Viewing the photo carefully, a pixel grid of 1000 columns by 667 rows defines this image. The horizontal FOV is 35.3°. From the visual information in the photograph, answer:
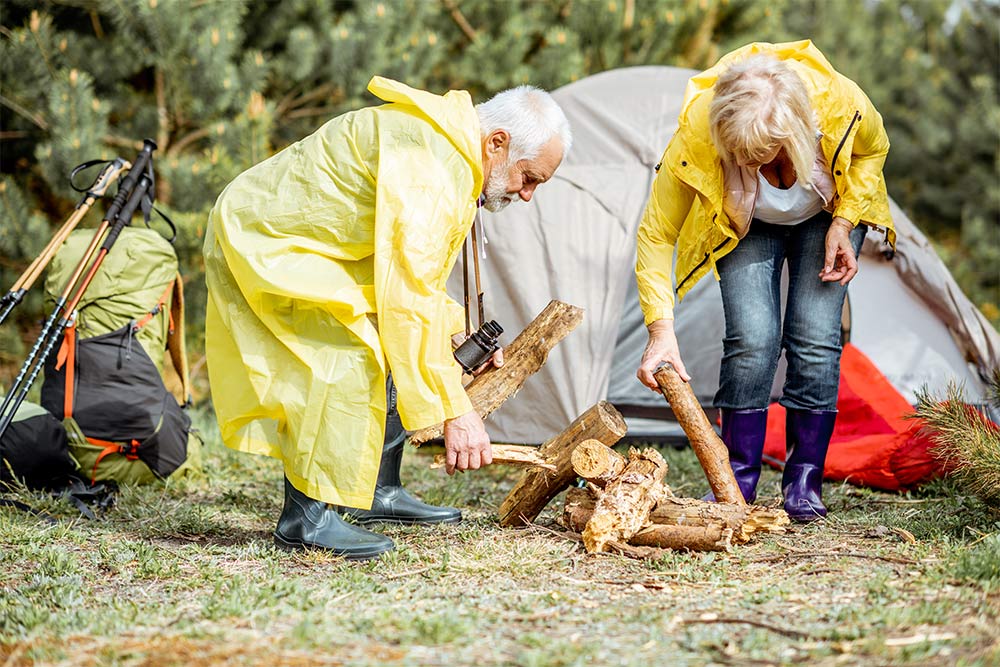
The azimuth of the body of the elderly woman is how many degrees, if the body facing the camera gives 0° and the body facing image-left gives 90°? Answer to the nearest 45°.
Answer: approximately 0°

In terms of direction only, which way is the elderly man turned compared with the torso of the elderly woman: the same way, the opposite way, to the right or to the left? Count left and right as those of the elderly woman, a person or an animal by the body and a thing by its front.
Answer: to the left

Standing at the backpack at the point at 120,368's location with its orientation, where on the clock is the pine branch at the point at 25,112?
The pine branch is roughly at 4 o'clock from the backpack.

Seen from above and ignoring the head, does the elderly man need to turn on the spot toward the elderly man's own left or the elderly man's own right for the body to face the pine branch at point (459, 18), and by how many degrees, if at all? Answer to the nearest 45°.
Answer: approximately 90° to the elderly man's own left

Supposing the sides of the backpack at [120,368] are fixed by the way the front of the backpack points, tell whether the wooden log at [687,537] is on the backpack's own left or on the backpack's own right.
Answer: on the backpack's own left

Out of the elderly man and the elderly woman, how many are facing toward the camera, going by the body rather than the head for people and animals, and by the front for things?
1

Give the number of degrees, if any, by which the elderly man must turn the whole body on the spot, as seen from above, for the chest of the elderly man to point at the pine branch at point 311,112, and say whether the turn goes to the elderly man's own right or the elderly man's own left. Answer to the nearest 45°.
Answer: approximately 90° to the elderly man's own left

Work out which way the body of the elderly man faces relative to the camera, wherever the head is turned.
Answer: to the viewer's right

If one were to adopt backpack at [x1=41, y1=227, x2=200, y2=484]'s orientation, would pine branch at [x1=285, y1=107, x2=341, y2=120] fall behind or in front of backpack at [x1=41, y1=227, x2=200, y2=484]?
behind
